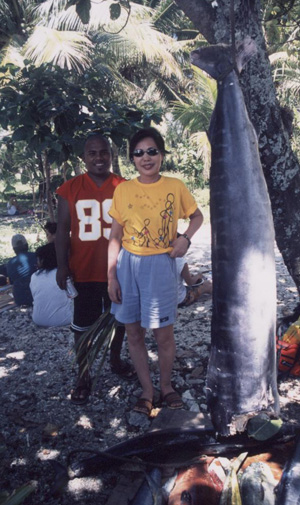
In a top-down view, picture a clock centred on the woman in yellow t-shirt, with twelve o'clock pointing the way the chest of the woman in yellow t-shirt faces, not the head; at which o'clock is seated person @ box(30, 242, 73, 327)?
The seated person is roughly at 5 o'clock from the woman in yellow t-shirt.

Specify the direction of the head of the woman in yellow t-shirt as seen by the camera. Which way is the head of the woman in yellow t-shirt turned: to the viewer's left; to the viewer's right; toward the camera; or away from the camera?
toward the camera

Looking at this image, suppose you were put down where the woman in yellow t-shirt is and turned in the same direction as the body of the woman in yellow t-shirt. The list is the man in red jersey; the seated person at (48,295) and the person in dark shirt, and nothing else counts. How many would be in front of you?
0

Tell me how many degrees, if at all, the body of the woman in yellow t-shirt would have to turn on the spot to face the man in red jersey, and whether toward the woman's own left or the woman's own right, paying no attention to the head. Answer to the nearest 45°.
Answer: approximately 135° to the woman's own right

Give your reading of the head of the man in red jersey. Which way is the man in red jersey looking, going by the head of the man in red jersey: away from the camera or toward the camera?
toward the camera

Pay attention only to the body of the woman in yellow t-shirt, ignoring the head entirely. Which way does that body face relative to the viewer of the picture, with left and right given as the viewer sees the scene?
facing the viewer
